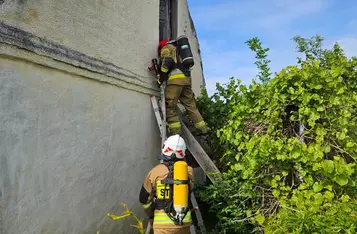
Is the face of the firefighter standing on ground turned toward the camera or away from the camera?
away from the camera

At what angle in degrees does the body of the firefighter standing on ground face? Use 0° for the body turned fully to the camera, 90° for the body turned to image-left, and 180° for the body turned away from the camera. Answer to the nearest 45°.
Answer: approximately 135°
